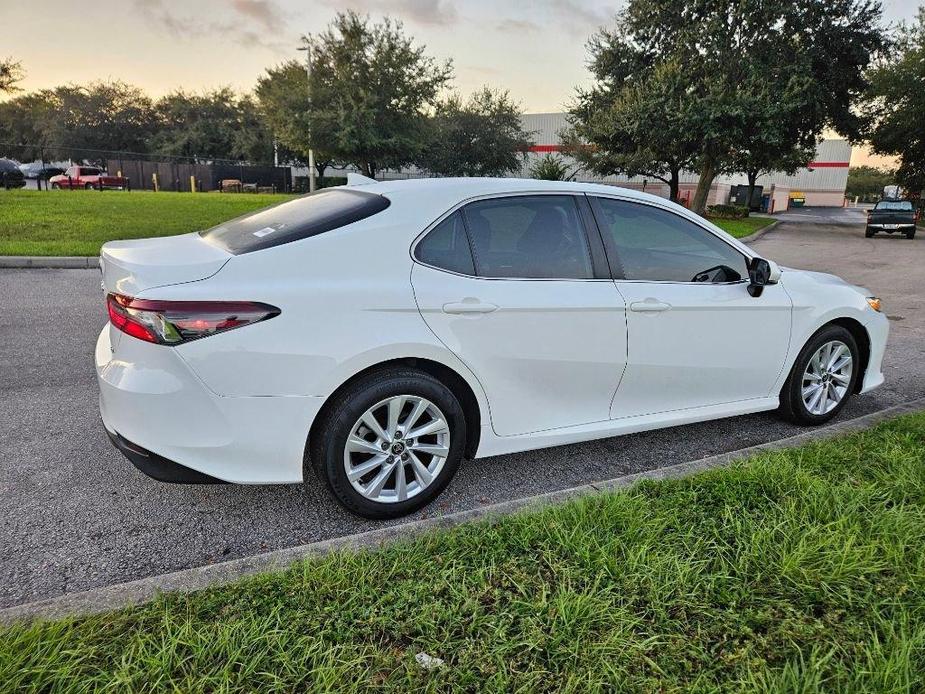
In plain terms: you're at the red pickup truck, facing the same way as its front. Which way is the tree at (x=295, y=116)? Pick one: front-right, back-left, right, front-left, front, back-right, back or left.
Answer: back-left

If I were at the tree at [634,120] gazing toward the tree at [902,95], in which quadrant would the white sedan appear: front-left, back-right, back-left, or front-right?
back-right

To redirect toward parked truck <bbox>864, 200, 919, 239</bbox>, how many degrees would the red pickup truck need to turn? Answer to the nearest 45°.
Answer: approximately 135° to its left

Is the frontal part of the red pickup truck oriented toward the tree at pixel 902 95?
no

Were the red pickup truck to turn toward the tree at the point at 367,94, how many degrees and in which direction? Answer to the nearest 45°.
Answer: approximately 135° to its left

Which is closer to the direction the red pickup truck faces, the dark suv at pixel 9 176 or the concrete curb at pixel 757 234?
the dark suv

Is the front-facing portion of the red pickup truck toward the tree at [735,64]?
no

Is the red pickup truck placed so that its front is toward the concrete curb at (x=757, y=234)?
no

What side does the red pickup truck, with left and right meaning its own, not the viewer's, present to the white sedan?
left

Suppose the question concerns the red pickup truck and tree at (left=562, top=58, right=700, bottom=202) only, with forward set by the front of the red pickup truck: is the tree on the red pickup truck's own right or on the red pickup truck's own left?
on the red pickup truck's own left

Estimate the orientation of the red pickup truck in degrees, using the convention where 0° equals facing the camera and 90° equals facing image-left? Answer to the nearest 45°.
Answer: approximately 90°

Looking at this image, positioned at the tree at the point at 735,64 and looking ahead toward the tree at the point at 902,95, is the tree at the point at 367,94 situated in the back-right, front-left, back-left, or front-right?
back-left

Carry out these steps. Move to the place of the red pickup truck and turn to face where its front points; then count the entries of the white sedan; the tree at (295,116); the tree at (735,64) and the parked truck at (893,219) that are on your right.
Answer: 0

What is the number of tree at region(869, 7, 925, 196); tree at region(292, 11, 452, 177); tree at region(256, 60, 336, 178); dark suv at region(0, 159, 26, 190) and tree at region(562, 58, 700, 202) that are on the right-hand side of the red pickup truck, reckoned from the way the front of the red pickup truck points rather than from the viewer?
0

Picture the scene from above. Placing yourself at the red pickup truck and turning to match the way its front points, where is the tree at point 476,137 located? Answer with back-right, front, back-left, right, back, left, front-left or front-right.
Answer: back
